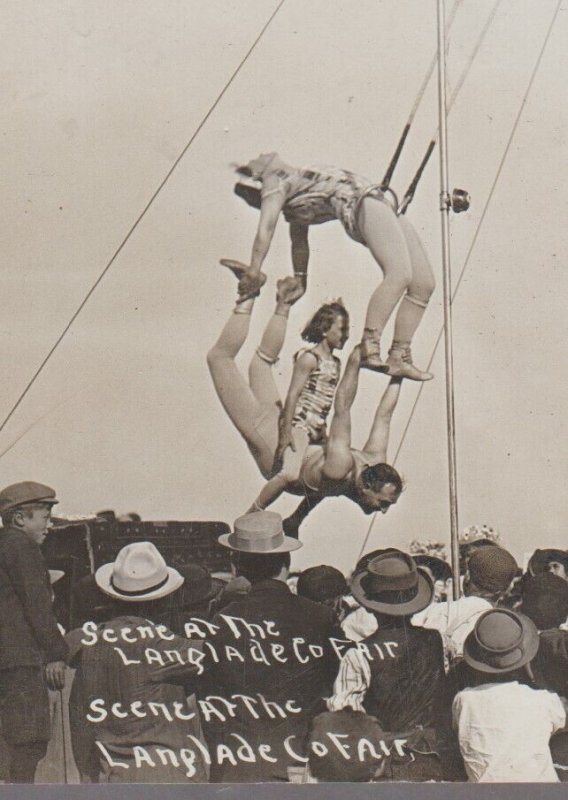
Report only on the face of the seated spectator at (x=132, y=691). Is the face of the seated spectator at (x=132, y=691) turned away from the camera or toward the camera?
away from the camera

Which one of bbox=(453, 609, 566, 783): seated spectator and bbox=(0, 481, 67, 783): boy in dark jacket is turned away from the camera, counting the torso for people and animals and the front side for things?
the seated spectator

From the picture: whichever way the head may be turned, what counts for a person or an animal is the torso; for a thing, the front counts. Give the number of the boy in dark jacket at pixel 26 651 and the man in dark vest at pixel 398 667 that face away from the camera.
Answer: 1

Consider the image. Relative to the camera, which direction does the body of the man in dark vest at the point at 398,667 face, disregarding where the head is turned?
away from the camera

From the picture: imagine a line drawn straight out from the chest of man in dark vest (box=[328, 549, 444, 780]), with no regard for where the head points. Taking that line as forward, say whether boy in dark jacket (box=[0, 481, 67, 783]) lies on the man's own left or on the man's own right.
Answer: on the man's own left

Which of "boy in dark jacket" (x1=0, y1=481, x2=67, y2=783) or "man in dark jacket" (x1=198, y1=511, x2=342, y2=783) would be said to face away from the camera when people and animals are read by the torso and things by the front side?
"man in dark jacket" (x1=198, y1=511, x2=342, y2=783)

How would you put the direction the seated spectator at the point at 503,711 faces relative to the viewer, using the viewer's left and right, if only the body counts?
facing away from the viewer
